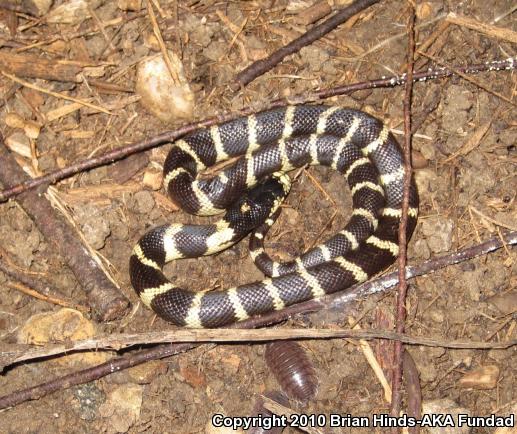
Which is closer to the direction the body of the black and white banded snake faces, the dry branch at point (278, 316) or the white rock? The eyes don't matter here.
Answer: the white rock

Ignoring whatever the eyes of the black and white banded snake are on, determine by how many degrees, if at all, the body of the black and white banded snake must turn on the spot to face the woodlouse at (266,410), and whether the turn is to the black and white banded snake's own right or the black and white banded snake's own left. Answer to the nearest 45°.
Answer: approximately 135° to the black and white banded snake's own right

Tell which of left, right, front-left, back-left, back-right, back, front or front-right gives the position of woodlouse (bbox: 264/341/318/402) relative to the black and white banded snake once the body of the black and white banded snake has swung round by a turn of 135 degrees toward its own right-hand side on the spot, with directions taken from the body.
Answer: front

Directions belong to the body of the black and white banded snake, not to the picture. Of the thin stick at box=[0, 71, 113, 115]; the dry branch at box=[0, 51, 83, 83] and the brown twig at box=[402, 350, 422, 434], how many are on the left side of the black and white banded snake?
2
